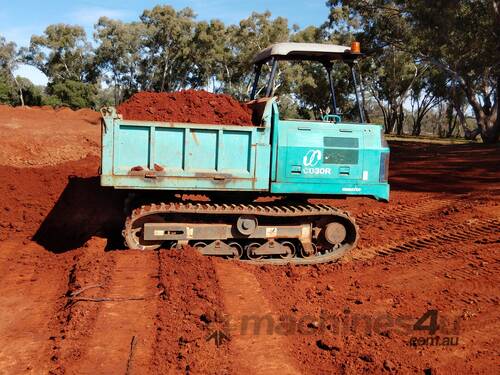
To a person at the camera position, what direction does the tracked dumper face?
facing to the right of the viewer
